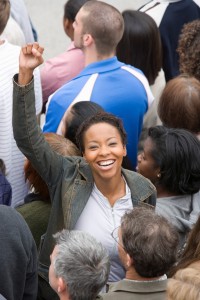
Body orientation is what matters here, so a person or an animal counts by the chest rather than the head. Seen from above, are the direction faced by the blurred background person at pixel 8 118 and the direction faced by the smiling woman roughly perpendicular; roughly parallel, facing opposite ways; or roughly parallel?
roughly parallel, facing opposite ways

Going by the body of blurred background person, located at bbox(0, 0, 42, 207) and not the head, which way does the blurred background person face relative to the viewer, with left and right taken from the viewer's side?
facing away from the viewer

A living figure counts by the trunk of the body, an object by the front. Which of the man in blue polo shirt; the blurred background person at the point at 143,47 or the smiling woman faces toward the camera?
the smiling woman

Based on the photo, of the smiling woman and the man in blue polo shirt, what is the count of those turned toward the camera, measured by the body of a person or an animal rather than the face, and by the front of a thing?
1

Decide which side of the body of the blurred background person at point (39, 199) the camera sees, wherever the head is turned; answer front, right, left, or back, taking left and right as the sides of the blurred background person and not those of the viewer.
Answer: back

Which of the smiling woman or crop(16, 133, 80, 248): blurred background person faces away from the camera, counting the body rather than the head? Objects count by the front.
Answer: the blurred background person

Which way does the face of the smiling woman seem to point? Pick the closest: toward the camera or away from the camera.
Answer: toward the camera

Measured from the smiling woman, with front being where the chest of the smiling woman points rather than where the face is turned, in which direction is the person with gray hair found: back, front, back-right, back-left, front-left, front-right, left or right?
front

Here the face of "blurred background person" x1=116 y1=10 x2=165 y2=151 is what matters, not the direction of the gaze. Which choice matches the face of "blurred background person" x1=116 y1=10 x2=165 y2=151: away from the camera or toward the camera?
away from the camera

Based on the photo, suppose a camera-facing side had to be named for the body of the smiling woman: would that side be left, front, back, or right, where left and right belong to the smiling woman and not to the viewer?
front

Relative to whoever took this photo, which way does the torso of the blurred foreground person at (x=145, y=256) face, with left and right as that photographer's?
facing away from the viewer and to the left of the viewer

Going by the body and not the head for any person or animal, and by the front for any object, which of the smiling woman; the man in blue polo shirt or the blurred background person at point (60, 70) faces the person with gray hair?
the smiling woman

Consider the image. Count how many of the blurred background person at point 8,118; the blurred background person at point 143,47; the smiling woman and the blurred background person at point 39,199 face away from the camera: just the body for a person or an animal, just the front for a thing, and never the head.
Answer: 3
